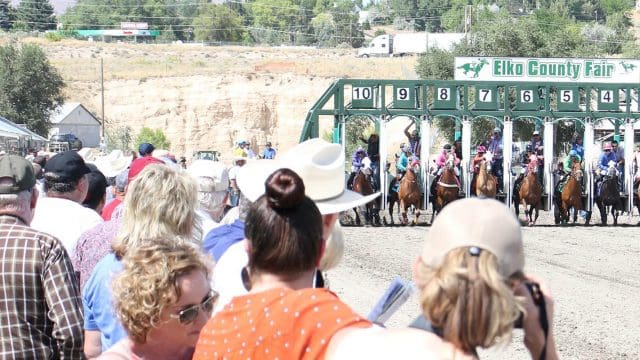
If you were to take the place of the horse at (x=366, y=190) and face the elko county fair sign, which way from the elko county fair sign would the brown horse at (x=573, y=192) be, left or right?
right

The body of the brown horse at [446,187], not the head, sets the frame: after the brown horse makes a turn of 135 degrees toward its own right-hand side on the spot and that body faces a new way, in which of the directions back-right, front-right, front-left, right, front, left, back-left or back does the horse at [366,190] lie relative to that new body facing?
front-left

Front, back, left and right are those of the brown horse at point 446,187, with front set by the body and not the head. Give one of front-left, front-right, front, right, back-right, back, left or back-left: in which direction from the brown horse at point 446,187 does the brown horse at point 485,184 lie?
left

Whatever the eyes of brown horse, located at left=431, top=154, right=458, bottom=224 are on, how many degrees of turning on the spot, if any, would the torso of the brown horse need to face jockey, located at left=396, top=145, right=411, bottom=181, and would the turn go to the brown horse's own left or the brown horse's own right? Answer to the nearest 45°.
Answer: approximately 135° to the brown horse's own right

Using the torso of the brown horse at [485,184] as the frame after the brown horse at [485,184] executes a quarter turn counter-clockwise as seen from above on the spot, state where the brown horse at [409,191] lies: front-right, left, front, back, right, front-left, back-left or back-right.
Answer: back

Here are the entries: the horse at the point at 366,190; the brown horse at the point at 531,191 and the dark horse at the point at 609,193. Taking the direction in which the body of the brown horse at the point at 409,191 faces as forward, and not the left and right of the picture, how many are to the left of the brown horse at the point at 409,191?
2

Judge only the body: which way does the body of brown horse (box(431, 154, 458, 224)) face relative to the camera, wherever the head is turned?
toward the camera

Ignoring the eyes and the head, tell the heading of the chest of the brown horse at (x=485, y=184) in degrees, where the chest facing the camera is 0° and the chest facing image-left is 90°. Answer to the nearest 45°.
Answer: approximately 0°

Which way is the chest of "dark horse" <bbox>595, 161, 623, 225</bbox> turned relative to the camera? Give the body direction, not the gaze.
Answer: toward the camera

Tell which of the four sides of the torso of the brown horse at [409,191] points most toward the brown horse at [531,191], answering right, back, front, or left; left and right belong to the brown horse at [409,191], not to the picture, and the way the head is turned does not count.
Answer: left

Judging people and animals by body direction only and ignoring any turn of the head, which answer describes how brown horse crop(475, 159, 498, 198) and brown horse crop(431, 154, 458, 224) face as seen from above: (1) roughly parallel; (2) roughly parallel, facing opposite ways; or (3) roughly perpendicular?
roughly parallel

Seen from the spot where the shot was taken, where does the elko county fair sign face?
facing the viewer

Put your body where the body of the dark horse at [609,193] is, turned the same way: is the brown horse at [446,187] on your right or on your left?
on your right
